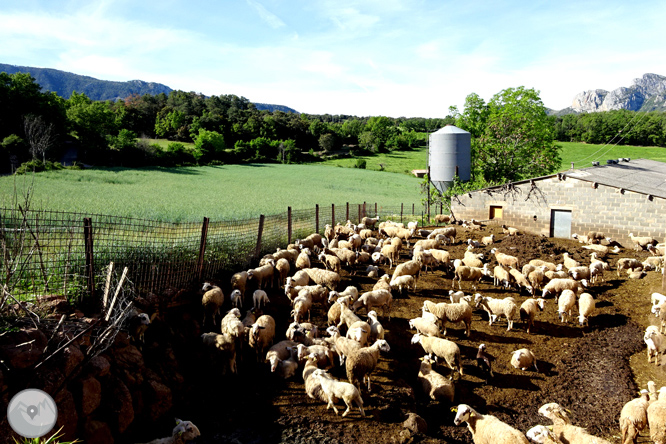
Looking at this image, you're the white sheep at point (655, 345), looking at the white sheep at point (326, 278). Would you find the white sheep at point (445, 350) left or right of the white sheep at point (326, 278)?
left

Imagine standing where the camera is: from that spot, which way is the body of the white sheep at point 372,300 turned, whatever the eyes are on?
to the viewer's left

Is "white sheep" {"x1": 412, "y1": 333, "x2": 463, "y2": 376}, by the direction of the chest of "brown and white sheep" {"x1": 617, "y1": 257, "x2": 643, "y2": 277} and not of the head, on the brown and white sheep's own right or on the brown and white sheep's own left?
on the brown and white sheep's own right

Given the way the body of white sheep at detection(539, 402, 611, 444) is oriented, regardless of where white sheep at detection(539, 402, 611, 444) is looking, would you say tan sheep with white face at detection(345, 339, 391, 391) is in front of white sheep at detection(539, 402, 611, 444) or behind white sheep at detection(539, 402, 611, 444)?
in front

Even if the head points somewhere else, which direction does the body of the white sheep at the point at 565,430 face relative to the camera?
to the viewer's left

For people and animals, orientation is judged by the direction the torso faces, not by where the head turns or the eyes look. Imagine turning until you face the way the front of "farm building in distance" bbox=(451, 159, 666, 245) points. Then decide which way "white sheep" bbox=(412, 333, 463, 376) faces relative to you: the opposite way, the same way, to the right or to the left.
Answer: to the right

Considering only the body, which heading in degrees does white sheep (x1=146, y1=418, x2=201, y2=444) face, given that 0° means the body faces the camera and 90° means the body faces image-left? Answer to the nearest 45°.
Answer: approximately 270°

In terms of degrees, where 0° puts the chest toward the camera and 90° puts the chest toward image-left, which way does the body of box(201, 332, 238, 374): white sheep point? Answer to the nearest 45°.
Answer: approximately 90°

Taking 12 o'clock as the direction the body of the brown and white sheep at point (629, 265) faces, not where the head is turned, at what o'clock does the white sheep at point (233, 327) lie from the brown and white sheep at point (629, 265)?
the white sheep at point (233, 327) is roughly at 4 o'clock from the brown and white sheep at point (629, 265).

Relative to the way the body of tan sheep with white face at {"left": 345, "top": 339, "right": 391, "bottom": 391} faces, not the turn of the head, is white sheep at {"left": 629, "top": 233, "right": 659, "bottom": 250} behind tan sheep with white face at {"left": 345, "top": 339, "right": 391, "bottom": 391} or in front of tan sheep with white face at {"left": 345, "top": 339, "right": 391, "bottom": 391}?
in front
